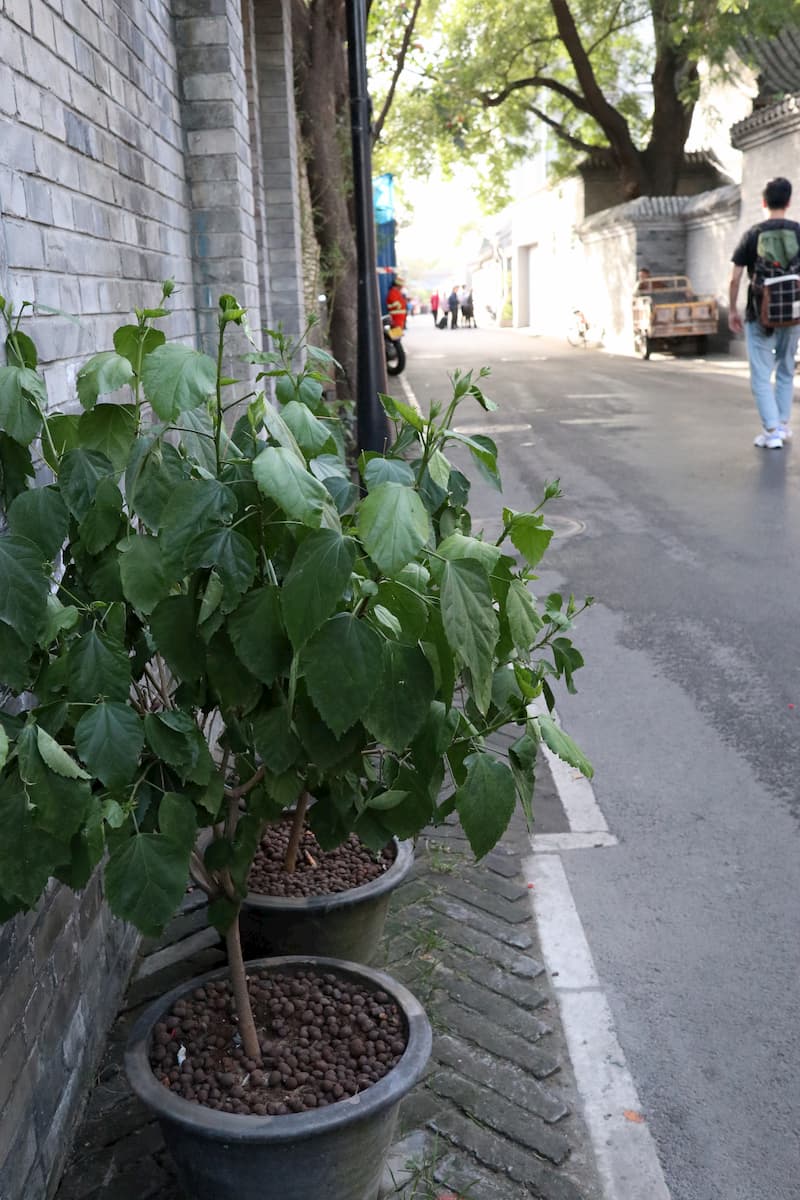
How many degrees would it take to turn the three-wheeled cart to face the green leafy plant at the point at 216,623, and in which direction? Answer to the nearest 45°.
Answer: approximately 135° to its left

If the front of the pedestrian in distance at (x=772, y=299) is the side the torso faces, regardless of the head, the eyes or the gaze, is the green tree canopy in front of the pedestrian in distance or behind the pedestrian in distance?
in front

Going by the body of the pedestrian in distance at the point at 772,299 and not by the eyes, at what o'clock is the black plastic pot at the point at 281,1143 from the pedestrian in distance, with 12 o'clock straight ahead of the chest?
The black plastic pot is roughly at 6 o'clock from the pedestrian in distance.

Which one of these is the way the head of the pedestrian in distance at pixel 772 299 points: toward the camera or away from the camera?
away from the camera

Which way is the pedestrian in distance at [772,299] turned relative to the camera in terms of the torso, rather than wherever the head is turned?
away from the camera

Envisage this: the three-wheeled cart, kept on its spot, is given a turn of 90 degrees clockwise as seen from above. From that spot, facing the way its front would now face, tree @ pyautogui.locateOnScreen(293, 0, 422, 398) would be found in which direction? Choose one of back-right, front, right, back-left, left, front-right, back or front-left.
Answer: back-right

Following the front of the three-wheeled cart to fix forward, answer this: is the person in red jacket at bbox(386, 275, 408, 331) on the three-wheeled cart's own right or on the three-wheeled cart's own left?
on the three-wheeled cart's own left

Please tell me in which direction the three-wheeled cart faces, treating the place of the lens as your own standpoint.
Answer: facing away from the viewer and to the left of the viewer

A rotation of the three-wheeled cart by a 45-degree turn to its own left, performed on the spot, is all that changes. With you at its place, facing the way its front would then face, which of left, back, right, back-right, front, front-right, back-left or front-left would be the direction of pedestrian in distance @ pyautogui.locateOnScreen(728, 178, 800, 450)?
left

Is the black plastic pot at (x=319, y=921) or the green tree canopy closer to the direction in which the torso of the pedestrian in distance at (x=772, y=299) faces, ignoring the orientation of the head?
the green tree canopy

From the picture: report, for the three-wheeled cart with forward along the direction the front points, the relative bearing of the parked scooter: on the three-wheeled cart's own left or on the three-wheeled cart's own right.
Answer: on the three-wheeled cart's own left
